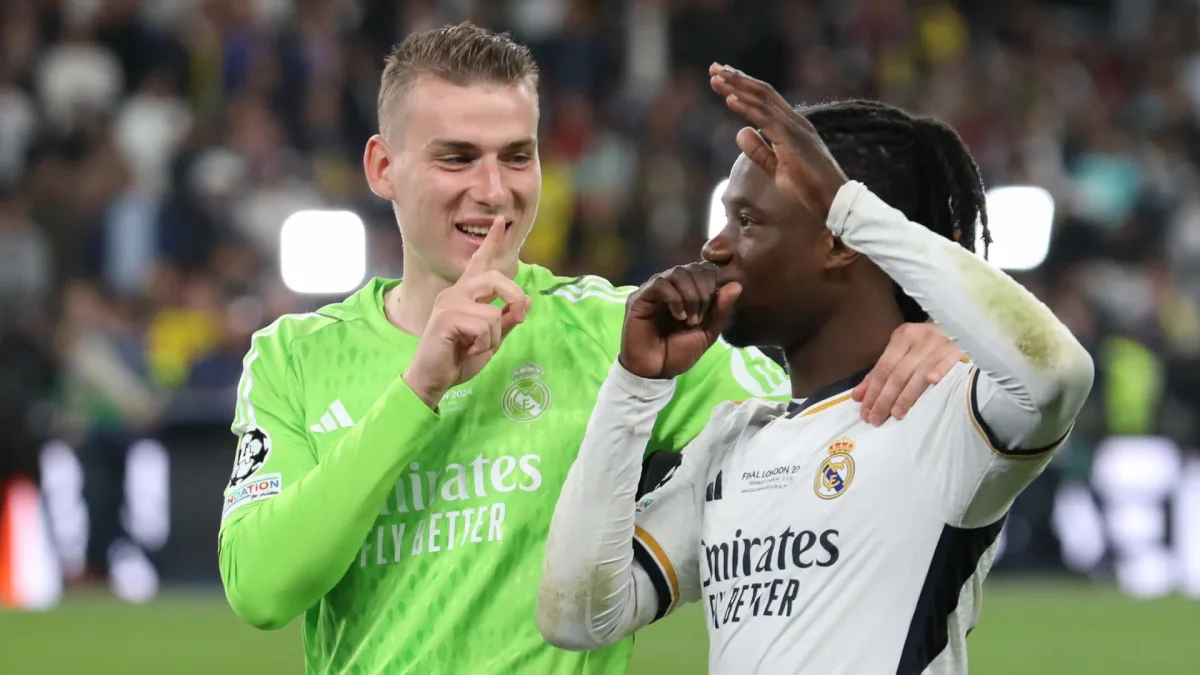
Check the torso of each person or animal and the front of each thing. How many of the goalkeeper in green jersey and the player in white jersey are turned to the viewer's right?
0

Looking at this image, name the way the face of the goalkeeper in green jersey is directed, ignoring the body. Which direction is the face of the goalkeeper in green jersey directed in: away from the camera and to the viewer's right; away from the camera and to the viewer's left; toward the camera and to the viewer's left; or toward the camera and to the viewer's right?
toward the camera and to the viewer's right

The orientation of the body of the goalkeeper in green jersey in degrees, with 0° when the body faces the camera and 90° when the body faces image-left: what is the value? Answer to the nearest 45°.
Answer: approximately 0°

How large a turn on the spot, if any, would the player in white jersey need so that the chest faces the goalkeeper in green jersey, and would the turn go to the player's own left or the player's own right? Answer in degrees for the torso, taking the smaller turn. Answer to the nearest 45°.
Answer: approximately 45° to the player's own right

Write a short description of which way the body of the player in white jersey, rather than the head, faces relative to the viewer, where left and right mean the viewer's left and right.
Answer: facing the viewer and to the left of the viewer

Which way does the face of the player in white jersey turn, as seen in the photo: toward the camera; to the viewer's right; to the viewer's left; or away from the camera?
to the viewer's left
